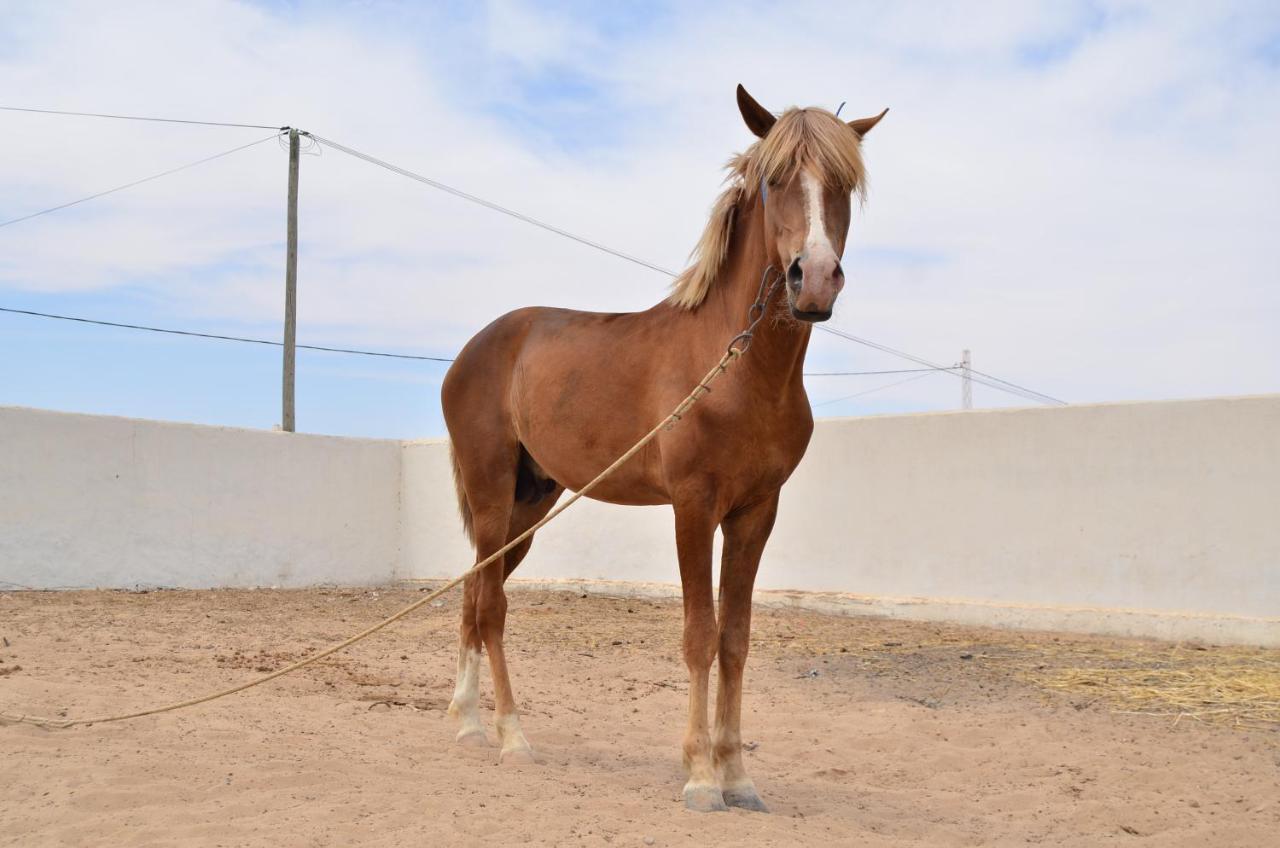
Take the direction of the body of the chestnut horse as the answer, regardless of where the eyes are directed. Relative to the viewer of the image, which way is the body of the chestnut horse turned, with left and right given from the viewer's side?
facing the viewer and to the right of the viewer

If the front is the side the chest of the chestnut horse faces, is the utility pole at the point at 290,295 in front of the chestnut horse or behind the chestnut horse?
behind
